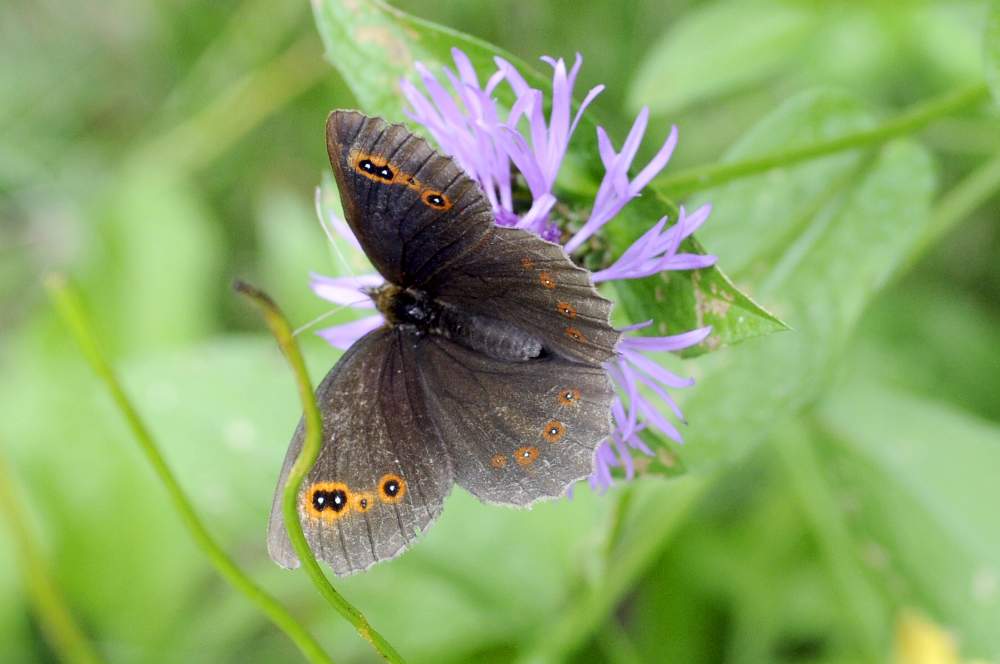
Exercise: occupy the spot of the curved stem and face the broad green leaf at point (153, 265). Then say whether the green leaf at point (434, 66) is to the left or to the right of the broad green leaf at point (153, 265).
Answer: right

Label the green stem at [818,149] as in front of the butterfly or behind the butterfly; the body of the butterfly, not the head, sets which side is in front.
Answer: behind

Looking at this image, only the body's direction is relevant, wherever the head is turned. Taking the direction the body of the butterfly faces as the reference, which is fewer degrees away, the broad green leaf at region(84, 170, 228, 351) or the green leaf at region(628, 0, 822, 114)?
the broad green leaf

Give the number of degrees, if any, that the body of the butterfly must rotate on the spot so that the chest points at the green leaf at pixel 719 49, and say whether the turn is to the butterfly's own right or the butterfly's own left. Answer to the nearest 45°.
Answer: approximately 135° to the butterfly's own right

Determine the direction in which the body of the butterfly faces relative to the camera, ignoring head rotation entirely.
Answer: to the viewer's left

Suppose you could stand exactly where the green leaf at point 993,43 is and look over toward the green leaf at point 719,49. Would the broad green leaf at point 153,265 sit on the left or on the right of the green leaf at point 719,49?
left
